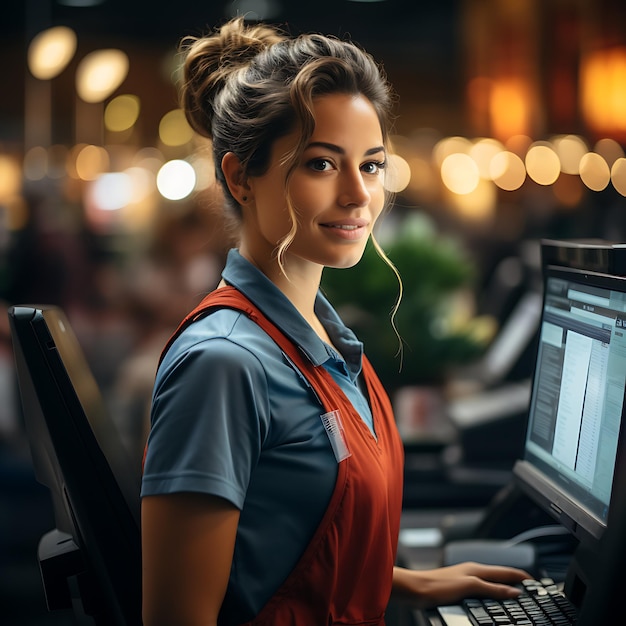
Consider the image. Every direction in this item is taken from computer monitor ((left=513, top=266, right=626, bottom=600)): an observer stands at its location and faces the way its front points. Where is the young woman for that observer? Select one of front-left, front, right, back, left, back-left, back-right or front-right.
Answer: front

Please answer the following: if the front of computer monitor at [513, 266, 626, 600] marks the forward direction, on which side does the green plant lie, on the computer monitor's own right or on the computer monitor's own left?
on the computer monitor's own right

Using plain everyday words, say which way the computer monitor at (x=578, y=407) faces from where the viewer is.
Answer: facing the viewer and to the left of the viewer

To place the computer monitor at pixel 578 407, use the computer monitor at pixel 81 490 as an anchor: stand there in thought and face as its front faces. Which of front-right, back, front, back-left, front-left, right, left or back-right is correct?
front

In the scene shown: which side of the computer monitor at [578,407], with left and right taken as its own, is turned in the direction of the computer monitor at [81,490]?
front

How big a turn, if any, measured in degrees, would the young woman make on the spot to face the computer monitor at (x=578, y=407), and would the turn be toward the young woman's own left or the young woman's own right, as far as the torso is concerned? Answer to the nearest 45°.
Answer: approximately 45° to the young woman's own left

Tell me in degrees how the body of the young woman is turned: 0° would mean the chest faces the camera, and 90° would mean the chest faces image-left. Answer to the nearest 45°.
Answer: approximately 315°
